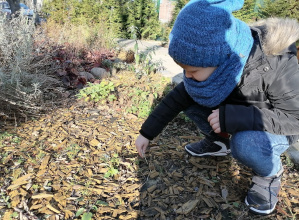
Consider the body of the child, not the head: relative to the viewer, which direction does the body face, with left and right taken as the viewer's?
facing the viewer and to the left of the viewer

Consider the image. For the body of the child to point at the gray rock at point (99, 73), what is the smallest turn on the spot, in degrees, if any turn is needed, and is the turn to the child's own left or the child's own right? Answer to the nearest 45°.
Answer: approximately 90° to the child's own right

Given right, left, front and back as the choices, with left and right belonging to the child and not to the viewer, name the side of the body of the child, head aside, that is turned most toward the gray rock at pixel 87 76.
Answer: right
